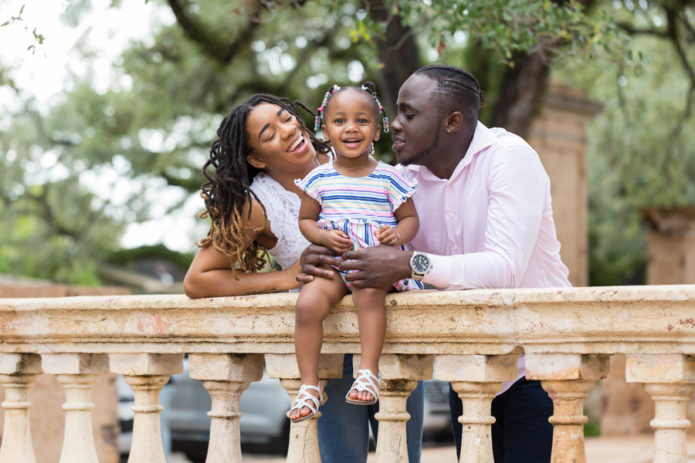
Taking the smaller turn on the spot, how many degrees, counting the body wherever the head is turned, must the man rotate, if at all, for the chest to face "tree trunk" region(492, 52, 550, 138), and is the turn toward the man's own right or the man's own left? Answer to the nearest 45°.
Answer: approximately 135° to the man's own right

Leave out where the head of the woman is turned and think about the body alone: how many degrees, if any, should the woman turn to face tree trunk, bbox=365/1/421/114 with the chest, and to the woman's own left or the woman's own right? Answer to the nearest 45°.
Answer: approximately 135° to the woman's own left

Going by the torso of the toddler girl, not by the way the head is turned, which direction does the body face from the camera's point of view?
toward the camera

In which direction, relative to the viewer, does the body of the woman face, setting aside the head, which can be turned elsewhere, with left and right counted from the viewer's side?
facing the viewer and to the right of the viewer

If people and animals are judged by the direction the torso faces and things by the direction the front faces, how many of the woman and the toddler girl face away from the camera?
0

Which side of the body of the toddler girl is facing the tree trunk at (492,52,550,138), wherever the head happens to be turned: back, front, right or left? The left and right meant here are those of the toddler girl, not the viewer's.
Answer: back

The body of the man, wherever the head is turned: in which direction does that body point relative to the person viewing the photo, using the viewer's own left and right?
facing the viewer and to the left of the viewer

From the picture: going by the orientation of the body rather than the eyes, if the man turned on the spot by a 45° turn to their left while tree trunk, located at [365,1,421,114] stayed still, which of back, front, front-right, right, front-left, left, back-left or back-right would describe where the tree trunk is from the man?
back

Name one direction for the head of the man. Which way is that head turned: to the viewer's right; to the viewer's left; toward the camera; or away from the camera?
to the viewer's left

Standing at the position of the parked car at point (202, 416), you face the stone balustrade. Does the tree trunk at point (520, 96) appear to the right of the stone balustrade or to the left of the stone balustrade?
left

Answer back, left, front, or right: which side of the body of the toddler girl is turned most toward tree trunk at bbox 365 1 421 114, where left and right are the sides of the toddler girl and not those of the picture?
back

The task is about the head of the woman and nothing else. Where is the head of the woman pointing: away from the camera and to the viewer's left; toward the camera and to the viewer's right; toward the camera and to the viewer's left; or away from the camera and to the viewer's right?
toward the camera and to the viewer's right
